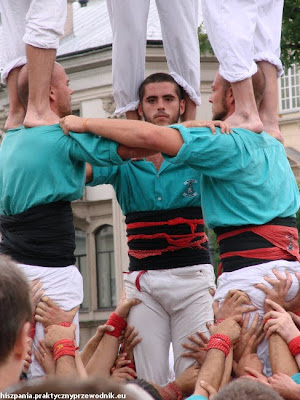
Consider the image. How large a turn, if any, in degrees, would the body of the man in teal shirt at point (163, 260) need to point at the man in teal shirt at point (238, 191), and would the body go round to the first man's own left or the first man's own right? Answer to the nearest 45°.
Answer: approximately 45° to the first man's own left

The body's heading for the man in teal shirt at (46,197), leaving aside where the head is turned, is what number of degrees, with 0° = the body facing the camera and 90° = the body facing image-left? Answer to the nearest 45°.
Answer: approximately 225°

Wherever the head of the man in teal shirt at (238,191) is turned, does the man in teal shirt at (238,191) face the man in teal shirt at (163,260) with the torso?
yes

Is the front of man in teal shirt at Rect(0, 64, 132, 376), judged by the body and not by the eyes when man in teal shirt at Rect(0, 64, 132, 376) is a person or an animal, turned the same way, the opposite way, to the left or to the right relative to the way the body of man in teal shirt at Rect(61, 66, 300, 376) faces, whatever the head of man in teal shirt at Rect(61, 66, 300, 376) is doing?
to the right

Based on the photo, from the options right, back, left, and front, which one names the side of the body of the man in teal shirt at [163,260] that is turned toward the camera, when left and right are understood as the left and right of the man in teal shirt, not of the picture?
front

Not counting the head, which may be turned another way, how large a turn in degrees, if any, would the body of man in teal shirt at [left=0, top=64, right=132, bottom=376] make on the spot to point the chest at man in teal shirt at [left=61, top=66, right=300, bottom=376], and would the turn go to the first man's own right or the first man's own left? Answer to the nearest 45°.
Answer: approximately 45° to the first man's own right

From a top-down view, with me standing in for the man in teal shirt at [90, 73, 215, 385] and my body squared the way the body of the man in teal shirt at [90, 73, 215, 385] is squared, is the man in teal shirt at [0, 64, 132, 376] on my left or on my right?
on my right

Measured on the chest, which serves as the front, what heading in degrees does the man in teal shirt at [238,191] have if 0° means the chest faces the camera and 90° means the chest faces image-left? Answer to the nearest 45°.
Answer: approximately 135°

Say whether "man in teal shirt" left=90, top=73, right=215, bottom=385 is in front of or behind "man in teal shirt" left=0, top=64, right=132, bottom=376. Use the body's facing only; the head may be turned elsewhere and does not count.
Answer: in front

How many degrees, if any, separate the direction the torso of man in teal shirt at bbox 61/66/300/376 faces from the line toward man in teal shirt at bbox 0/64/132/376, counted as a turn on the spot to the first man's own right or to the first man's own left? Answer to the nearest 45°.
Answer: approximately 45° to the first man's own left

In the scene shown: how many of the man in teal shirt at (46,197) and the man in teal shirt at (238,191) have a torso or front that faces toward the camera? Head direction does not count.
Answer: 0

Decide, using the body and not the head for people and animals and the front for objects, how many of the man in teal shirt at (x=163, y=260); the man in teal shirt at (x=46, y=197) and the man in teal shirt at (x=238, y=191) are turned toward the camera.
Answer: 1
